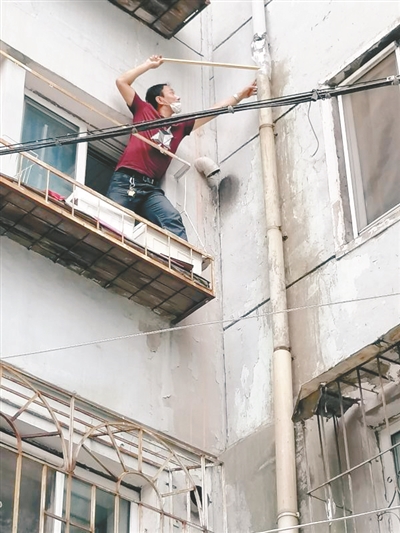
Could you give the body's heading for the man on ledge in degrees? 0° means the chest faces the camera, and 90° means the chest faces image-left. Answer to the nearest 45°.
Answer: approximately 315°

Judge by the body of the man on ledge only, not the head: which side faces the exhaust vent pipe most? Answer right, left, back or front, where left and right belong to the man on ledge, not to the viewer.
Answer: left

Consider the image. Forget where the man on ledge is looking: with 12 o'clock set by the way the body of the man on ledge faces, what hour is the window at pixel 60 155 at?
The window is roughly at 4 o'clock from the man on ledge.

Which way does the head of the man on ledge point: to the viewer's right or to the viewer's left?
to the viewer's right
